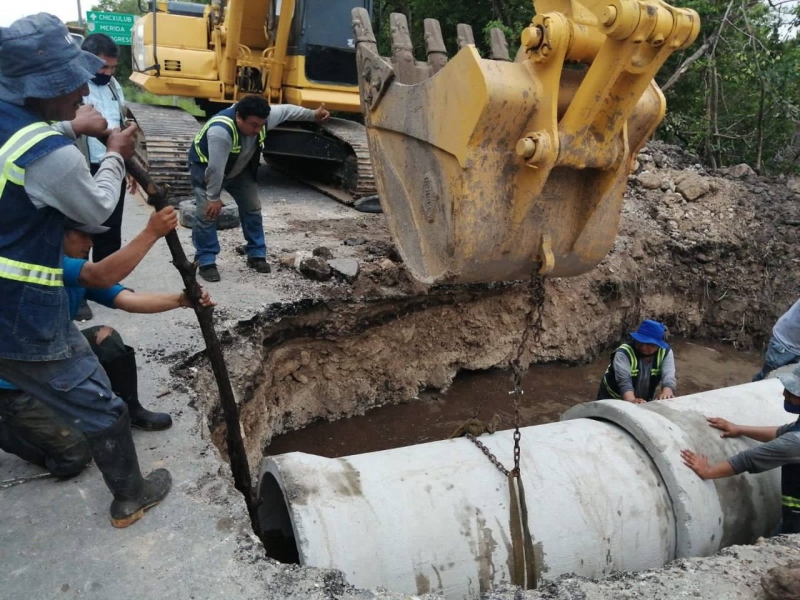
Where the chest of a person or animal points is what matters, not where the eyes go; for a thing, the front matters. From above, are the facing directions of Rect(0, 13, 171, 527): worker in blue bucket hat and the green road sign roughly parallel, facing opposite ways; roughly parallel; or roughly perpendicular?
roughly perpendicular

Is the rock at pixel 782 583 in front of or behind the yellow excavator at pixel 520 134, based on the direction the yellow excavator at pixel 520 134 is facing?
in front

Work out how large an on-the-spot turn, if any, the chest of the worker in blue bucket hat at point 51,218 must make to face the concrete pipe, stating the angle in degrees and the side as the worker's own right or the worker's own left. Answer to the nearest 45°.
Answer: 0° — they already face it

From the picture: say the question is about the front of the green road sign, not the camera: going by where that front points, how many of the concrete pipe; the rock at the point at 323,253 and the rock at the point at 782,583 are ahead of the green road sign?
3

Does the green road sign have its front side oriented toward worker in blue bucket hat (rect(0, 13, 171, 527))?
yes

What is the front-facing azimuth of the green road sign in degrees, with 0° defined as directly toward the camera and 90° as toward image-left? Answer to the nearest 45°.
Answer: approximately 0°

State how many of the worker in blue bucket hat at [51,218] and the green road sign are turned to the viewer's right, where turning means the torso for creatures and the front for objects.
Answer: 1

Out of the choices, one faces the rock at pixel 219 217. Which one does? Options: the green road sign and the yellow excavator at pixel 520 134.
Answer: the green road sign

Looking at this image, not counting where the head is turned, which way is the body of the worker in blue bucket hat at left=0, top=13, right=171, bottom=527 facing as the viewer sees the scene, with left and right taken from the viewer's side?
facing to the right of the viewer

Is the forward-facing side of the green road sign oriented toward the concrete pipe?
yes

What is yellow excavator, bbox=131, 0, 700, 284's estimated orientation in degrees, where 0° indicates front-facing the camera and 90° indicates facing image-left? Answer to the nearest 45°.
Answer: approximately 315°
